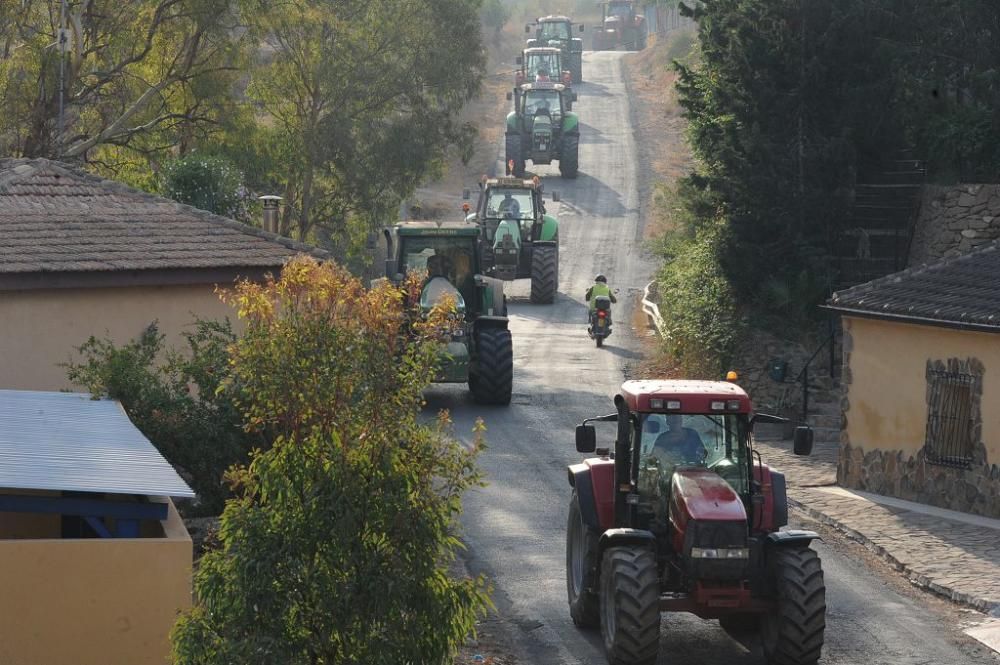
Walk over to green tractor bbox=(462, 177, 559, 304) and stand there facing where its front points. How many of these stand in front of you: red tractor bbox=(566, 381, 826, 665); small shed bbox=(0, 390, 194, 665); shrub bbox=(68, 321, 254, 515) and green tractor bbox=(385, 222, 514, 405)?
4

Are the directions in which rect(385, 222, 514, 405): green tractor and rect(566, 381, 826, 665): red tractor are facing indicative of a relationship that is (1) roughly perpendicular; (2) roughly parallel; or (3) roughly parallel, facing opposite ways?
roughly parallel

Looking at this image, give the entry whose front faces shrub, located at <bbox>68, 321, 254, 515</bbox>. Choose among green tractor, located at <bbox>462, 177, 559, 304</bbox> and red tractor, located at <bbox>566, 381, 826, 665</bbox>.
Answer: the green tractor

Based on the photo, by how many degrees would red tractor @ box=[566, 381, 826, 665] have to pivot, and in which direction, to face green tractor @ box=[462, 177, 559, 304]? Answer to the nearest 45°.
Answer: approximately 180°

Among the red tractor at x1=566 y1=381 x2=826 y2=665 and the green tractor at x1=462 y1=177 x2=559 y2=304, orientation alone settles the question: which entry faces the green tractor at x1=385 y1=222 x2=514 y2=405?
the green tractor at x1=462 y1=177 x2=559 y2=304

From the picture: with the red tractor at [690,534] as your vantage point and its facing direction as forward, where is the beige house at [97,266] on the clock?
The beige house is roughly at 4 o'clock from the red tractor.

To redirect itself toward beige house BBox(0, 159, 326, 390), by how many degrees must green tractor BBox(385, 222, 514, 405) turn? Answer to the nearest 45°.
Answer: approximately 45° to its right

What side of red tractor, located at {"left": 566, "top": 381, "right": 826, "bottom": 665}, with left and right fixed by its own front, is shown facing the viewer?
front

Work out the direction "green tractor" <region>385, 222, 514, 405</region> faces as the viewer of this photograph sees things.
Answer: facing the viewer
